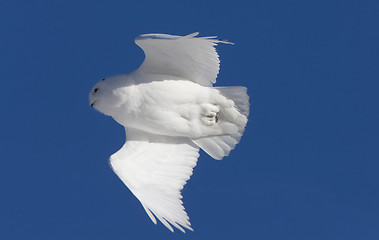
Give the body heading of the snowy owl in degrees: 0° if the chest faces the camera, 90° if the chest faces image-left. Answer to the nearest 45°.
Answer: approximately 90°
